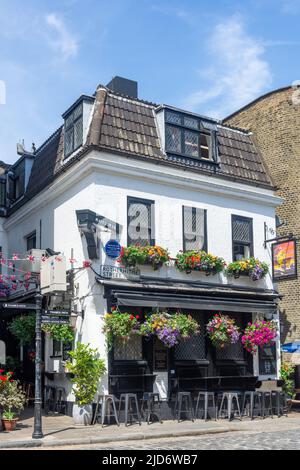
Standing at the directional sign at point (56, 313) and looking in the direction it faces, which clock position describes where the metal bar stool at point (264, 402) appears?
The metal bar stool is roughly at 8 o'clock from the directional sign.

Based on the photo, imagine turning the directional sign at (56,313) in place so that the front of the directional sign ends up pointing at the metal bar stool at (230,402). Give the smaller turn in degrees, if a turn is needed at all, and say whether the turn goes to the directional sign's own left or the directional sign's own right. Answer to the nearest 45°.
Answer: approximately 135° to the directional sign's own left

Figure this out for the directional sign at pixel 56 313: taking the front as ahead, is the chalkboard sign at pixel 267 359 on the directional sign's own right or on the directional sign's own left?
on the directional sign's own left

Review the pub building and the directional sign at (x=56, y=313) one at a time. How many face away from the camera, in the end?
0

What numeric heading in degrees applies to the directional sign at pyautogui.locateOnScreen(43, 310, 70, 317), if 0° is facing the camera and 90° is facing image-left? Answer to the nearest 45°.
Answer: approximately 0°

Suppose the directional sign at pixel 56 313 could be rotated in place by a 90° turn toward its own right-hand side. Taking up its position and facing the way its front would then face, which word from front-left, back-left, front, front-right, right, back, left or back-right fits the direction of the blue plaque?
back-right

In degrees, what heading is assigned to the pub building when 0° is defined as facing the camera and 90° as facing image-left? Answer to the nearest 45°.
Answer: approximately 315°
